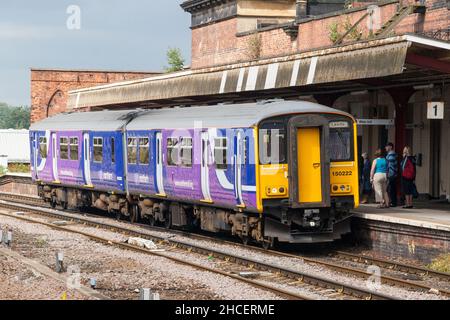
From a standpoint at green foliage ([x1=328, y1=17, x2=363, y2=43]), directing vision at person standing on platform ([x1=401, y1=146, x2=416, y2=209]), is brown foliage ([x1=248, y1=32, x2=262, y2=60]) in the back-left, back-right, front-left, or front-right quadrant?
back-right

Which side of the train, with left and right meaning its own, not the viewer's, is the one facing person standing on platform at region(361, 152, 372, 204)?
front

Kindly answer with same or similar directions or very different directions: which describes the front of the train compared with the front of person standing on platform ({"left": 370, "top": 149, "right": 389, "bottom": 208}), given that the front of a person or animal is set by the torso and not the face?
very different directions

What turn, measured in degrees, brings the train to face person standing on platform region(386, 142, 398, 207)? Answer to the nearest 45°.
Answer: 0° — it already faces them

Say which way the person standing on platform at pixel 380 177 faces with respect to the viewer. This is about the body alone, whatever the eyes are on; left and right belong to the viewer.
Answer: facing away from the viewer and to the left of the viewer

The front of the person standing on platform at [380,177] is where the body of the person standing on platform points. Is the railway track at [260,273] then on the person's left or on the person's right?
on the person's left

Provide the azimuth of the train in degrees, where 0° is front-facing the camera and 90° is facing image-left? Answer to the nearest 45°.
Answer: approximately 315°
